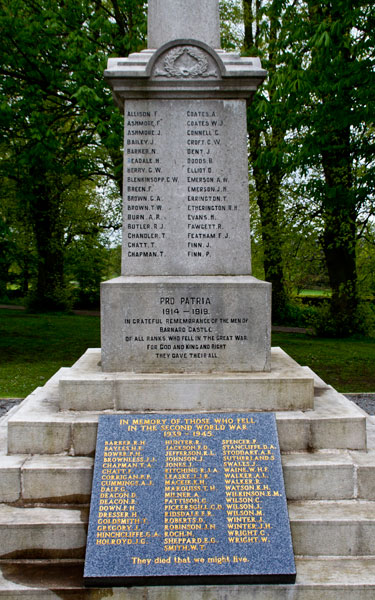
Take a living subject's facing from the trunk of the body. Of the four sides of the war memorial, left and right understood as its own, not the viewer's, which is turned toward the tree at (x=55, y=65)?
back

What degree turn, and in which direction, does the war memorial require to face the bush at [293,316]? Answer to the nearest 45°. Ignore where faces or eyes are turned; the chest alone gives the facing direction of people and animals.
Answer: approximately 180°

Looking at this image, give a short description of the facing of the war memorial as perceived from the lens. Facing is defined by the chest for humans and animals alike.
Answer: facing the viewer

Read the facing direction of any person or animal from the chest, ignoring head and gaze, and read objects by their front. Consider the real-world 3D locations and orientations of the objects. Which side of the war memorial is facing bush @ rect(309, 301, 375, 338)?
back
